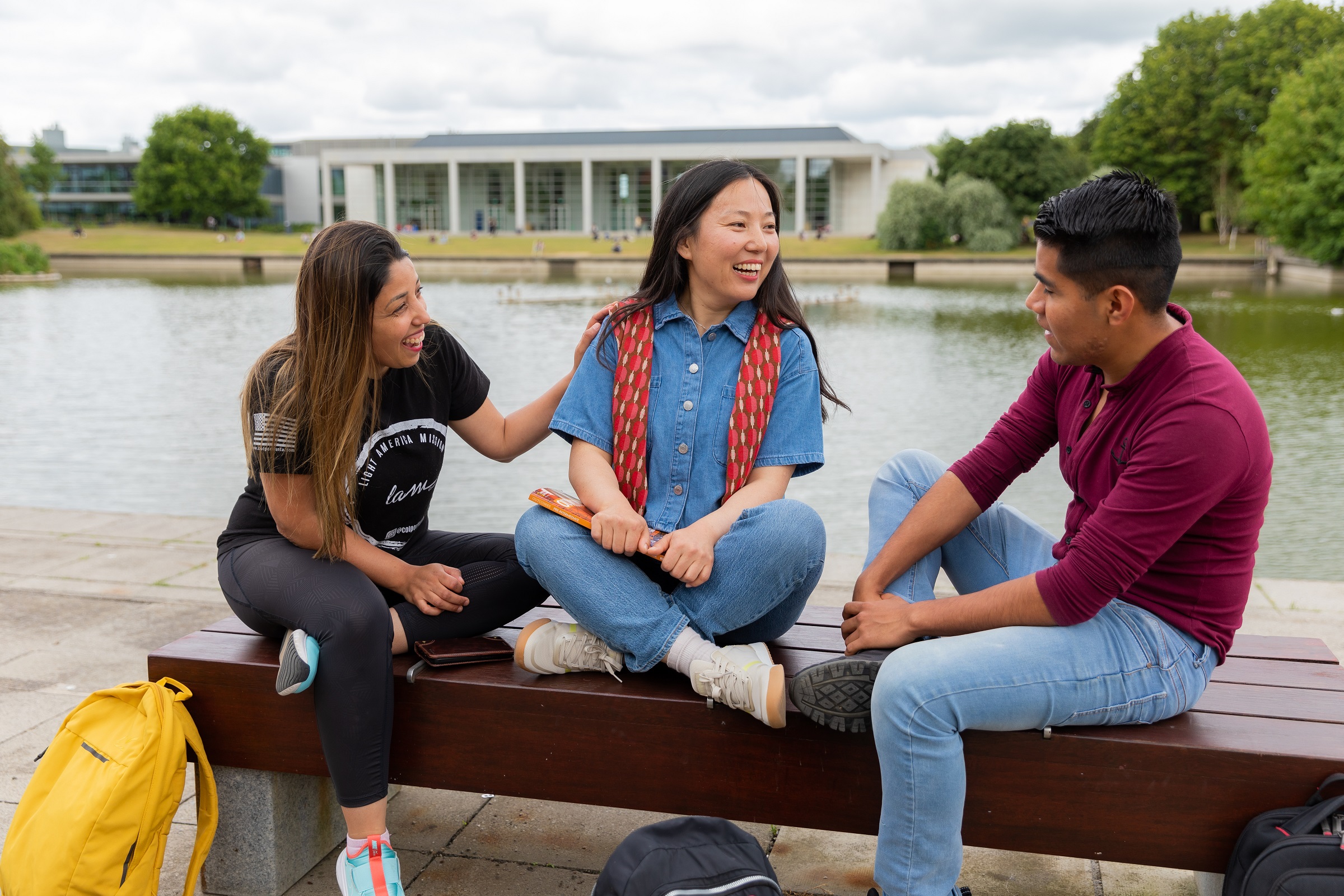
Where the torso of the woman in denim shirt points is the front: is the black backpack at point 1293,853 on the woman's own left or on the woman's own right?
on the woman's own left

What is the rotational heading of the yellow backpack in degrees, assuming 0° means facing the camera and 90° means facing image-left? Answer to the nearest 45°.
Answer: approximately 45°

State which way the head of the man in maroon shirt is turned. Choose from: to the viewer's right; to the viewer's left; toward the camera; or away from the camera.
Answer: to the viewer's left

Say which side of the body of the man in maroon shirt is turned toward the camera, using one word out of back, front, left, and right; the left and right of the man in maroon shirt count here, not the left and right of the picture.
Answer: left

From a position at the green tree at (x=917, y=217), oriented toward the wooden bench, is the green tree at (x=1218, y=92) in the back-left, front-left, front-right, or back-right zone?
back-left

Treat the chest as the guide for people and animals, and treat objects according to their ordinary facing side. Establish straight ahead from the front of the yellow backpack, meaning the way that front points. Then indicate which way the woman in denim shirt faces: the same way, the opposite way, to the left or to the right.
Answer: the same way

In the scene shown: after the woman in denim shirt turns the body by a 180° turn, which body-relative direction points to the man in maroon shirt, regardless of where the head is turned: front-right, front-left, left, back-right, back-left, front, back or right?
back-right

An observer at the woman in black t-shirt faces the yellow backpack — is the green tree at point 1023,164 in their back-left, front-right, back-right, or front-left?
back-right

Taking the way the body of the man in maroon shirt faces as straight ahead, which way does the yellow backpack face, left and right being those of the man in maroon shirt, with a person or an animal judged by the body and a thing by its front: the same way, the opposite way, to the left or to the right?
to the left

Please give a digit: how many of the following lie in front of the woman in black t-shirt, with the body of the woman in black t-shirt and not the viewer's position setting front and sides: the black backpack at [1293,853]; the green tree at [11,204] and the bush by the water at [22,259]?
1

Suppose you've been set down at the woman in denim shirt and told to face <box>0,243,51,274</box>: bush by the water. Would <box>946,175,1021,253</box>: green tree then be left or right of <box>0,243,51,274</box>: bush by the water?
right

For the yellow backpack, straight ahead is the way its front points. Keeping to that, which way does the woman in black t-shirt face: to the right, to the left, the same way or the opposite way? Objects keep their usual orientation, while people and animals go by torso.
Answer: to the left

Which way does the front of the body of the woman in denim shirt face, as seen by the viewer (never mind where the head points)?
toward the camera

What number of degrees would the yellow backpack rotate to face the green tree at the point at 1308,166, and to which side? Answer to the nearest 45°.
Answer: approximately 180°
